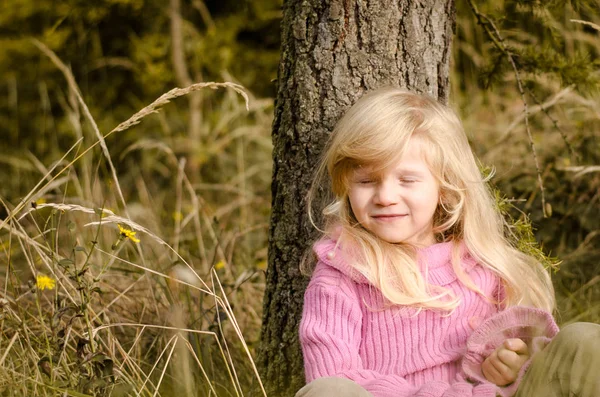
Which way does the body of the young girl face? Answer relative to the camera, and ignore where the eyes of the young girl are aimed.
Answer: toward the camera

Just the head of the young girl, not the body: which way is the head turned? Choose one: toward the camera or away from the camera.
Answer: toward the camera
